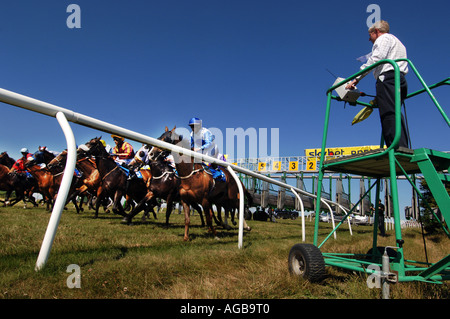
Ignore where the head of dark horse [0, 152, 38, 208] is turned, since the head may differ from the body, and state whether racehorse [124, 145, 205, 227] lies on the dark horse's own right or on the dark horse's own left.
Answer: on the dark horse's own left

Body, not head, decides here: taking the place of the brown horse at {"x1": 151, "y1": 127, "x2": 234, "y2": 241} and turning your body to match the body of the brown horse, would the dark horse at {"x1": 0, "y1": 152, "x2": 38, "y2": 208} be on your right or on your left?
on your right

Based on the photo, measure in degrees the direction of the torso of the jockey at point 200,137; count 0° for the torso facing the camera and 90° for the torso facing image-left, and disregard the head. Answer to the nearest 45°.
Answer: approximately 45°

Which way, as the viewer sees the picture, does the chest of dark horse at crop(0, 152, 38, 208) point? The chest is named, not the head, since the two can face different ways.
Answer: to the viewer's left

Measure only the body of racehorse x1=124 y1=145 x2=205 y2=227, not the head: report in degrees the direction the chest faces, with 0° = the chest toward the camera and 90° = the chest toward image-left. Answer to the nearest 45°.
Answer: approximately 45°

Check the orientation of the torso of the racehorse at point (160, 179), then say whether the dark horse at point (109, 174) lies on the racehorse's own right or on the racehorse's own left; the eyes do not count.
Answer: on the racehorse's own right

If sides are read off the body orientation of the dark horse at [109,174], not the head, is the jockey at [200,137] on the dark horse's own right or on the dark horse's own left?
on the dark horse's own left
